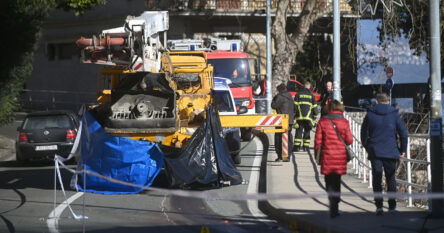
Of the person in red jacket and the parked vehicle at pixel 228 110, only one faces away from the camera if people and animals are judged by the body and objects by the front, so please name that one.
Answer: the person in red jacket

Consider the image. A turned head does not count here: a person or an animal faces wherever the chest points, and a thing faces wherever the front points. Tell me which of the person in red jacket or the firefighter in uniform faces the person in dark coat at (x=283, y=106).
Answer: the person in red jacket

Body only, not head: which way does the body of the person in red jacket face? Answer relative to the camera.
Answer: away from the camera

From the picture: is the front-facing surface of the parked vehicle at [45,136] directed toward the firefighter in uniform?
no

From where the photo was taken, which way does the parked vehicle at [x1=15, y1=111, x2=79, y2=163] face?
away from the camera

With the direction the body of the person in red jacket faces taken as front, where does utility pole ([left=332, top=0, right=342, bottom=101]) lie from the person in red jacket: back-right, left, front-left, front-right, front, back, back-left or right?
front

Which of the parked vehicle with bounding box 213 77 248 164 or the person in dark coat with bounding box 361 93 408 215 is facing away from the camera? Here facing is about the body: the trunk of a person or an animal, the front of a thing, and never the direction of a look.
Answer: the person in dark coat

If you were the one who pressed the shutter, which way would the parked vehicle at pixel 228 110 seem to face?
facing the viewer

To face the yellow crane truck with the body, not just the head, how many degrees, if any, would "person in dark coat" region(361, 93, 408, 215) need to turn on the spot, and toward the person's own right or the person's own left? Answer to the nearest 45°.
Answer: approximately 45° to the person's own left

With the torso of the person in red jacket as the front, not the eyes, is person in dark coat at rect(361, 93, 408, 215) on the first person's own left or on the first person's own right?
on the first person's own right

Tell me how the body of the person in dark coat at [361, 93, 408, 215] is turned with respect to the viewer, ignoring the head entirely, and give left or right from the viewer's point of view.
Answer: facing away from the viewer

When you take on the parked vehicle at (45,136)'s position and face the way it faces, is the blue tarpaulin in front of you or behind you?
behind

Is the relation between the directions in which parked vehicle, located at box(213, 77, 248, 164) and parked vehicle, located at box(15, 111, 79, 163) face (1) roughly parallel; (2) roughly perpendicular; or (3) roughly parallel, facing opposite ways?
roughly parallel, facing opposite ways
